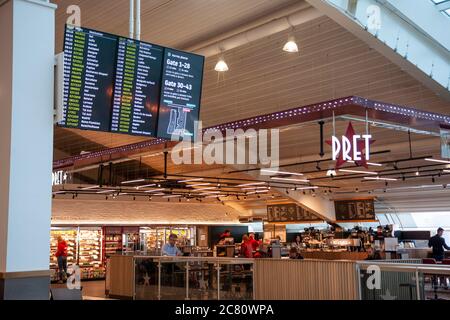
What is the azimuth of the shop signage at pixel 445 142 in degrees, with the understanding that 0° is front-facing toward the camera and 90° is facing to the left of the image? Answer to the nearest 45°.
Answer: approximately 0°

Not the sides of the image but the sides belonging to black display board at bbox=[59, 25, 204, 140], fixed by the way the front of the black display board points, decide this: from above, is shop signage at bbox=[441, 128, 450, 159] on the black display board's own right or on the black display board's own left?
on the black display board's own left

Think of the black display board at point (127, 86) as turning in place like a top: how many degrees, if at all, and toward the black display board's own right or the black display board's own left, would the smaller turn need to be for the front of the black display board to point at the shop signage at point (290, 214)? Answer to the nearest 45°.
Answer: approximately 135° to the black display board's own left

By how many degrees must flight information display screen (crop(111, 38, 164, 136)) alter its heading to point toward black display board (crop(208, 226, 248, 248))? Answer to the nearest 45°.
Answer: approximately 135° to its left

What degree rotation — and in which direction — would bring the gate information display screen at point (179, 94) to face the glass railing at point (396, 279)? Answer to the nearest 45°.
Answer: approximately 90° to its left

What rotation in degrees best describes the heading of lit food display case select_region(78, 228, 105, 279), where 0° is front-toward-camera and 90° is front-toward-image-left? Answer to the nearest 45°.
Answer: approximately 0°

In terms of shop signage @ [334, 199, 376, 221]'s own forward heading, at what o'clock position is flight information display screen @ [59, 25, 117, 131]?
The flight information display screen is roughly at 12 o'clock from the shop signage.

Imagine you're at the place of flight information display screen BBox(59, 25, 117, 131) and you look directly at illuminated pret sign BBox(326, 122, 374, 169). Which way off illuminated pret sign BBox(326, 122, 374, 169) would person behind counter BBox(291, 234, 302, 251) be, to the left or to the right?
left

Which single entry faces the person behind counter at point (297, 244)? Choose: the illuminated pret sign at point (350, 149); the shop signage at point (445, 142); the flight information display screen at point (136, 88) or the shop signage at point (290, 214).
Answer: the shop signage at point (290, 214)
